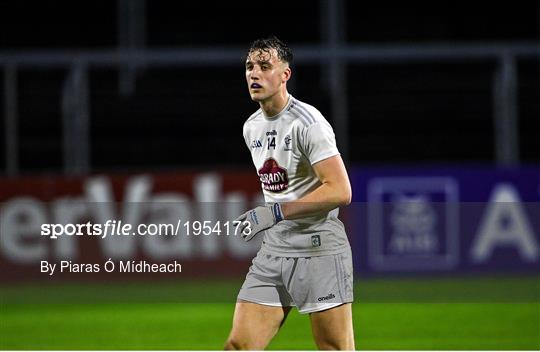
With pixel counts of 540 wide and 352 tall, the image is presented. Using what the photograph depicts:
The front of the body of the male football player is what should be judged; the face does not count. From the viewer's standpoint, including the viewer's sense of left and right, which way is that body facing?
facing the viewer and to the left of the viewer

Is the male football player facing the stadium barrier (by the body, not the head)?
no

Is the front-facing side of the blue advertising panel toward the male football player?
yes

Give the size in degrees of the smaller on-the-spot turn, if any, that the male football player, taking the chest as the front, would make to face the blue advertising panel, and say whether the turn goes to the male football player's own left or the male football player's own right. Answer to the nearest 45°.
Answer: approximately 135° to the male football player's own right

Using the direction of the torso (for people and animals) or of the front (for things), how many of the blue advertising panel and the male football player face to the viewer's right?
0

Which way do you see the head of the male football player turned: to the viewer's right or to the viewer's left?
to the viewer's left

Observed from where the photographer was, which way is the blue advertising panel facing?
facing the viewer
